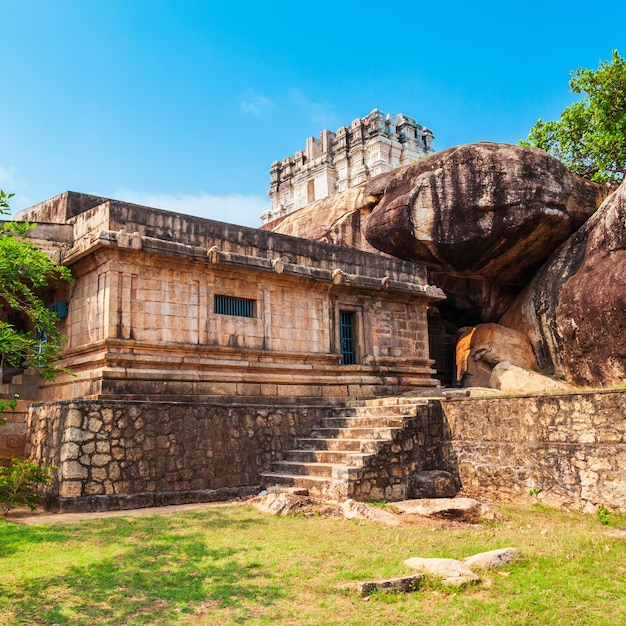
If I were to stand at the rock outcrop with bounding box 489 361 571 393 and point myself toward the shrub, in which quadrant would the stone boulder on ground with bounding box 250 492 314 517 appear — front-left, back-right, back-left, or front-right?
front-left

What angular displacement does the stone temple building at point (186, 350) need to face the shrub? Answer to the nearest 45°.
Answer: approximately 90° to its right

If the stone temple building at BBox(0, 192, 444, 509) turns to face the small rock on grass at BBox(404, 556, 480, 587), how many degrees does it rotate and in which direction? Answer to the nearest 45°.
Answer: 0° — it already faces it

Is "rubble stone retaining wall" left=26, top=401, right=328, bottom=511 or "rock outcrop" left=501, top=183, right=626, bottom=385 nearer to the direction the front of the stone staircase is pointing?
the rubble stone retaining wall

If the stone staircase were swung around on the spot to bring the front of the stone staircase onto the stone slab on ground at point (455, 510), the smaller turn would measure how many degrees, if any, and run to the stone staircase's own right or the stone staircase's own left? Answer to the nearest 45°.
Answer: approximately 90° to the stone staircase's own left

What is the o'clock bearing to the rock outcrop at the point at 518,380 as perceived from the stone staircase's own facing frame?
The rock outcrop is roughly at 6 o'clock from the stone staircase.

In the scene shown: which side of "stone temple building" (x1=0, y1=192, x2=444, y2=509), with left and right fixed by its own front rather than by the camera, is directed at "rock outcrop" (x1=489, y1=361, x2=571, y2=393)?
left

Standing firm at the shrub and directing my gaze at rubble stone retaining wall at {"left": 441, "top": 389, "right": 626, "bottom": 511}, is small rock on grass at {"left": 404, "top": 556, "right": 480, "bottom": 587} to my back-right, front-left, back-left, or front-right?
front-right

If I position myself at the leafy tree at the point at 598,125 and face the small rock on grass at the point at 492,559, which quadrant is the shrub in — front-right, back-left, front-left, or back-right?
front-right

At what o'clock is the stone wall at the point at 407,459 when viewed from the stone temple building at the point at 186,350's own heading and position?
The stone wall is roughly at 11 o'clock from the stone temple building.

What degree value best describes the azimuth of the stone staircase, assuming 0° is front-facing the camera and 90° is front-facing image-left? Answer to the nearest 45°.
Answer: approximately 45°

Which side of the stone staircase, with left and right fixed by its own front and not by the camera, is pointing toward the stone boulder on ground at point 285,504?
front

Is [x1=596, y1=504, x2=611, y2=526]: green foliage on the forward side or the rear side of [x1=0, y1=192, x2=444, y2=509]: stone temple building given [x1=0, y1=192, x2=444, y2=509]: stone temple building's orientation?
on the forward side

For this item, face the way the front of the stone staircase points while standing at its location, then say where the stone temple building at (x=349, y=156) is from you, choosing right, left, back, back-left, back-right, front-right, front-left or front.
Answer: back-right

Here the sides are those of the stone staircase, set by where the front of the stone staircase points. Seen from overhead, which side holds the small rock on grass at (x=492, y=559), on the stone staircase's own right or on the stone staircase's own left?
on the stone staircase's own left

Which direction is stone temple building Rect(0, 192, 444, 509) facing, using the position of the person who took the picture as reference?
facing the viewer and to the right of the viewer
